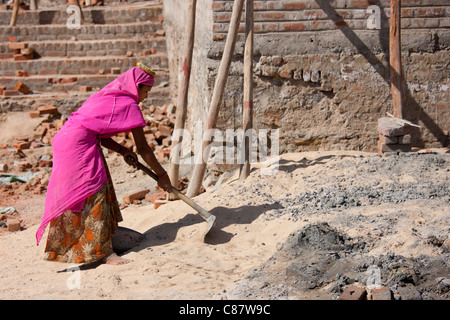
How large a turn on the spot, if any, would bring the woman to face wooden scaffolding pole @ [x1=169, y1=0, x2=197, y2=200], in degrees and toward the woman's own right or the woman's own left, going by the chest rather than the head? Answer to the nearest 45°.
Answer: approximately 45° to the woman's own left

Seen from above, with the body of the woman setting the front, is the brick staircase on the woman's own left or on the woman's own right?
on the woman's own left

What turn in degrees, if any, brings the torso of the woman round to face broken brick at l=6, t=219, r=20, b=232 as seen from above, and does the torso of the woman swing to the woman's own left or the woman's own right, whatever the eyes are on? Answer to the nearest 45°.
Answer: approximately 135° to the woman's own left

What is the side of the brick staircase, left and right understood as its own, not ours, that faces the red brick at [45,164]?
front

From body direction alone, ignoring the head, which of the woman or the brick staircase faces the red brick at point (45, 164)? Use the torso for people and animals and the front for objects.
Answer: the brick staircase

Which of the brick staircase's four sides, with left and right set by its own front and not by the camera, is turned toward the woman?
front

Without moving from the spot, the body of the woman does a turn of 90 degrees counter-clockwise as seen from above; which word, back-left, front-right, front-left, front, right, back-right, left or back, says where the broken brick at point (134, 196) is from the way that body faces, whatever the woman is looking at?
front

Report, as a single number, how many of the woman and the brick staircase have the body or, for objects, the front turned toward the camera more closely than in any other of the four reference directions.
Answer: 1

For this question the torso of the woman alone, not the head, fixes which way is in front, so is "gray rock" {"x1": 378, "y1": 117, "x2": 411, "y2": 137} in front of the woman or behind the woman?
in front

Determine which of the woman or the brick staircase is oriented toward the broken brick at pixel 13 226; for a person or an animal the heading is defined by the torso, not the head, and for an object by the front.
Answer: the brick staircase

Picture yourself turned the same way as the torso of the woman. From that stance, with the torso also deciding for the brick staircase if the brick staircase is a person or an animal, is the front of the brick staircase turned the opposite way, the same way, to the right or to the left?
to the right

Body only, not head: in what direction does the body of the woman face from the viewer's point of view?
to the viewer's right

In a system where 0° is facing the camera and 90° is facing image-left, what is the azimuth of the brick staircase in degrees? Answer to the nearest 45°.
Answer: approximately 0°

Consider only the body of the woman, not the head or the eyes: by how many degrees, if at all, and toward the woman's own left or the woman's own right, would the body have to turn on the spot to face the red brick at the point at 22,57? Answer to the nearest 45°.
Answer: approximately 90° to the woman's own left

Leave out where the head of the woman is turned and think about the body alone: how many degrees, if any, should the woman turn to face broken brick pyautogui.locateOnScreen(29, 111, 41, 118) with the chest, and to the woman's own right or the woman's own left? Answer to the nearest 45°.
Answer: approximately 90° to the woman's own left

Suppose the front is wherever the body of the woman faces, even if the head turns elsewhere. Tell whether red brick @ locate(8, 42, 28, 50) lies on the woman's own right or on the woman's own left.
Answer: on the woman's own left
